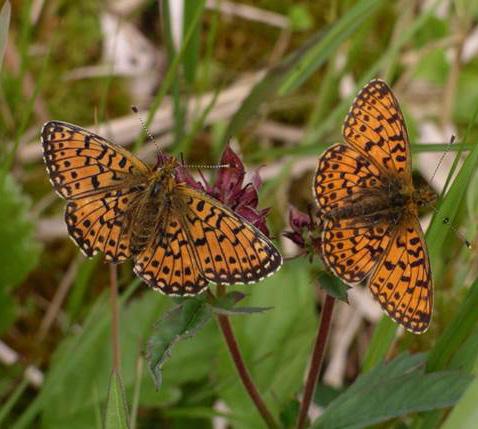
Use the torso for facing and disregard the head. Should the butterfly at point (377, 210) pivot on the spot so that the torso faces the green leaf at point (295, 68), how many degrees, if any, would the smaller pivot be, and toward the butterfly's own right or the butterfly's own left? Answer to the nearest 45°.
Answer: approximately 135° to the butterfly's own left

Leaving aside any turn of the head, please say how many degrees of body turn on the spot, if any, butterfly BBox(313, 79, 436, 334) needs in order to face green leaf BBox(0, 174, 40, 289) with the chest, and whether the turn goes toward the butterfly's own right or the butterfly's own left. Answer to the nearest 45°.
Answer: approximately 180°

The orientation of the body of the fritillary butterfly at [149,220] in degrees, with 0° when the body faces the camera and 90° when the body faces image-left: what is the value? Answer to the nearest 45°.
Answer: approximately 225°

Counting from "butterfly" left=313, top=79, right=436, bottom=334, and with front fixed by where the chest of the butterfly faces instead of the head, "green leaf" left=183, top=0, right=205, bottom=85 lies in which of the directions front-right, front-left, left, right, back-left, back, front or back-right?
back-left

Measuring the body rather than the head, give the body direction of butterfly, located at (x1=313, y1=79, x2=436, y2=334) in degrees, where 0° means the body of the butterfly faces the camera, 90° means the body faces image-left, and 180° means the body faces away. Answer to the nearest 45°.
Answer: approximately 270°
